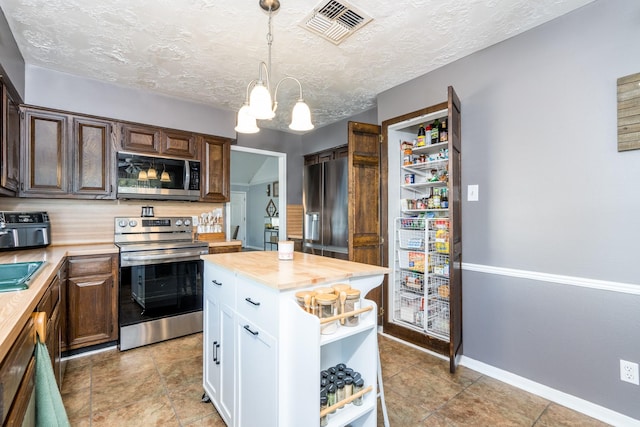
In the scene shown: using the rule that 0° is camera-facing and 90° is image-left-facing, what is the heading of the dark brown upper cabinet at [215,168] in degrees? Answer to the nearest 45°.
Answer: approximately 0°

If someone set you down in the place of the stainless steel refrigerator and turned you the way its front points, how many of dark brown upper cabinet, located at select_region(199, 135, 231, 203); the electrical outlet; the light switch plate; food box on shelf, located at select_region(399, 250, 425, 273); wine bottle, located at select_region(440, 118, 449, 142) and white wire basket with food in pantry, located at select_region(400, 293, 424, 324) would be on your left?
5

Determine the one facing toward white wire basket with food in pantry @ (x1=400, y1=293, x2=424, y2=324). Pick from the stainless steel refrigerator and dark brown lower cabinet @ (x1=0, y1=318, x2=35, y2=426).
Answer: the dark brown lower cabinet

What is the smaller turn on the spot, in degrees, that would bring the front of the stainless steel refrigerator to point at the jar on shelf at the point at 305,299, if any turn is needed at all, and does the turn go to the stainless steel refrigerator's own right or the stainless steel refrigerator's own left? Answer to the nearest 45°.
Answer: approximately 45° to the stainless steel refrigerator's own left

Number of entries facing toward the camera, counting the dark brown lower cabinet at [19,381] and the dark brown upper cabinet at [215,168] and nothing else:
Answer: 1

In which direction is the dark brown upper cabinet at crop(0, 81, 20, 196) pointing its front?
to the viewer's right

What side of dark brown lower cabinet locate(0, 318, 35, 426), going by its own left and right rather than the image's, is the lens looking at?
right
